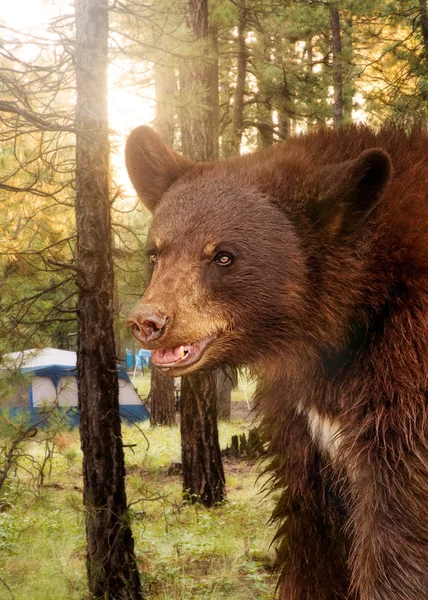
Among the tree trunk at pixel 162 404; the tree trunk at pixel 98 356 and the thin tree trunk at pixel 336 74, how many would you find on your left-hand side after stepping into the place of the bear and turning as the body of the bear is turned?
0

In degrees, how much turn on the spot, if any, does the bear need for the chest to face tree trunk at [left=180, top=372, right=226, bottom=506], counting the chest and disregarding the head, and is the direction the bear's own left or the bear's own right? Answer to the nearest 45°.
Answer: approximately 135° to the bear's own right

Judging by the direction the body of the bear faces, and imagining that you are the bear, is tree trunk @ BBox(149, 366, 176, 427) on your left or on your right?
on your right

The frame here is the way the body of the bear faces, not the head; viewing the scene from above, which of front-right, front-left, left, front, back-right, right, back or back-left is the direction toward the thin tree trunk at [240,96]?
back-right

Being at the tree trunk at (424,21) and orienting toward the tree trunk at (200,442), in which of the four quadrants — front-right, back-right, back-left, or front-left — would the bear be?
front-left

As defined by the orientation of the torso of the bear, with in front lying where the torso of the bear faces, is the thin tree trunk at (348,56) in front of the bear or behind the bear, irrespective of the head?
behind

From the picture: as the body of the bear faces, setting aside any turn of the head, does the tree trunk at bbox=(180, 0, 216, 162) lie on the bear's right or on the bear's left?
on the bear's right

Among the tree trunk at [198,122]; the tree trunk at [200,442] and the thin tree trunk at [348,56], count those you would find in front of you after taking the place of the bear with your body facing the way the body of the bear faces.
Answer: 0

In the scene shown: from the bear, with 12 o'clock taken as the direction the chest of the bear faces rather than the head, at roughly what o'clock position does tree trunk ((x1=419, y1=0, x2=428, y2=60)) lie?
The tree trunk is roughly at 5 o'clock from the bear.

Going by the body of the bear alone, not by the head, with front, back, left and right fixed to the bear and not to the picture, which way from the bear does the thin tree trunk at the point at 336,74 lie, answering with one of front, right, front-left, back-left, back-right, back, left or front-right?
back-right

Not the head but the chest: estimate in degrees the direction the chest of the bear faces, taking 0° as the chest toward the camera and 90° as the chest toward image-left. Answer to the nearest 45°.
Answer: approximately 45°

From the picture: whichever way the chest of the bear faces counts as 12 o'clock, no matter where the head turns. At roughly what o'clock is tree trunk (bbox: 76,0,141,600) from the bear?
The tree trunk is roughly at 3 o'clock from the bear.
